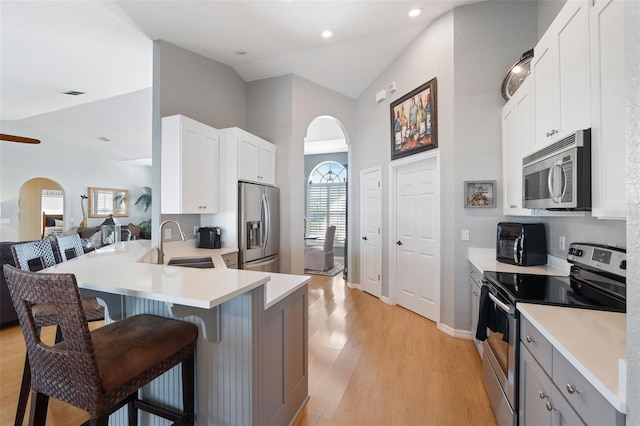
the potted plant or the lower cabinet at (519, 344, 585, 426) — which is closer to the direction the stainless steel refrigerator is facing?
the lower cabinet

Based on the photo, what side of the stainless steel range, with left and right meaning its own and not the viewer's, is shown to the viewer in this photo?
left

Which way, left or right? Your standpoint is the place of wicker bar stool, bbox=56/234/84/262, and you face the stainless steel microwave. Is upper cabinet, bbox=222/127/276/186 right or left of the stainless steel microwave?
left

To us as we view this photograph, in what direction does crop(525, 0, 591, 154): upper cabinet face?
facing to the left of the viewer

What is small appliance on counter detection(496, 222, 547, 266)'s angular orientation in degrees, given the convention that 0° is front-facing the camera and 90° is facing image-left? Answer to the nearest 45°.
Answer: approximately 45°

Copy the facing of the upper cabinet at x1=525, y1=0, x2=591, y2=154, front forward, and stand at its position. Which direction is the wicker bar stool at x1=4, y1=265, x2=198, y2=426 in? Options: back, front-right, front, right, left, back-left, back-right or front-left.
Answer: front-left

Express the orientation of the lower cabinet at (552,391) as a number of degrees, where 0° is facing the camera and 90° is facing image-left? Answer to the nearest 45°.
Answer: approximately 90°

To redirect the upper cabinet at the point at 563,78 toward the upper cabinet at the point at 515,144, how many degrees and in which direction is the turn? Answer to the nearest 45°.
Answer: approximately 90° to its right

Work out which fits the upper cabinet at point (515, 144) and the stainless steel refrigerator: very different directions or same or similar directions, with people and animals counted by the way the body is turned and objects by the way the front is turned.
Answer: very different directions
